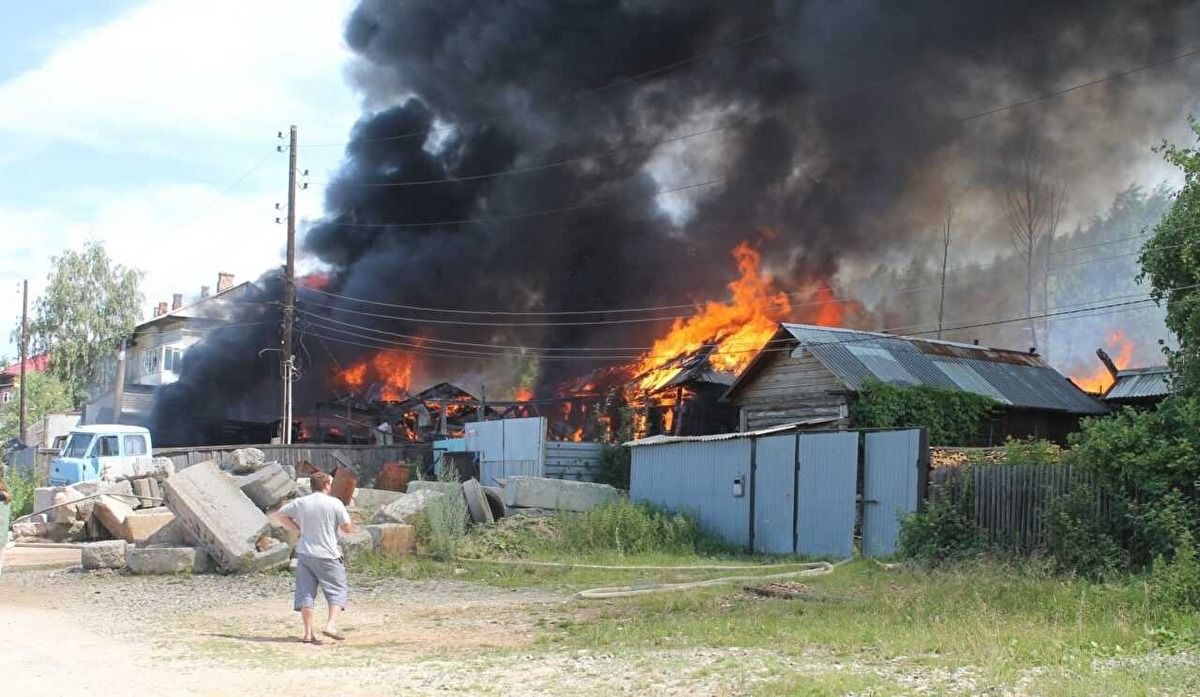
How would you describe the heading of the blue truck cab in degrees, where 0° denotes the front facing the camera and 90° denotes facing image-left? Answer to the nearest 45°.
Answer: approximately 45°

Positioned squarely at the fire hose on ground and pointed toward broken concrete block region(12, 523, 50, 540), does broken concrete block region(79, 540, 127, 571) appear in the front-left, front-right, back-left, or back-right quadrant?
front-left

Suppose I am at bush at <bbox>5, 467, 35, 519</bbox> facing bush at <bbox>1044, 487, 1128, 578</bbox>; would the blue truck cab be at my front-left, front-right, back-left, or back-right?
front-left

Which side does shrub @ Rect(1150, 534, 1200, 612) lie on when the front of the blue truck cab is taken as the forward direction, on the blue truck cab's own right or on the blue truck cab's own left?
on the blue truck cab's own left

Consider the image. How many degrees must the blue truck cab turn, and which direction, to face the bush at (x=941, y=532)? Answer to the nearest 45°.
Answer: approximately 90° to its left

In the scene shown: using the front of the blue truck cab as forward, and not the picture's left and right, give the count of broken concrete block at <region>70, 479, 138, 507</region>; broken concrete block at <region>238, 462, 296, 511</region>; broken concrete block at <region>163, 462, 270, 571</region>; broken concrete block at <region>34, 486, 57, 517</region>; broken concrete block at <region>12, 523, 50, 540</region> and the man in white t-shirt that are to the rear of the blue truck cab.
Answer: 0

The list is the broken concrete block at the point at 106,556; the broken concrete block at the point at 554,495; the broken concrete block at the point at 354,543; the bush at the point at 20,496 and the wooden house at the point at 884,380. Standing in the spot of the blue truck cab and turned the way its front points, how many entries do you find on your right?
1

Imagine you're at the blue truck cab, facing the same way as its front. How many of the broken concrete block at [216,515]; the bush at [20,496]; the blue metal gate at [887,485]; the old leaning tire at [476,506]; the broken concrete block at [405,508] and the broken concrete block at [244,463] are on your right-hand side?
1

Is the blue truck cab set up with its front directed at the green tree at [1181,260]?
no

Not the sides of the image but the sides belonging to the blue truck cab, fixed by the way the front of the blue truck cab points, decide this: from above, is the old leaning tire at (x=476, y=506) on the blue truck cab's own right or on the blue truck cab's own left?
on the blue truck cab's own left

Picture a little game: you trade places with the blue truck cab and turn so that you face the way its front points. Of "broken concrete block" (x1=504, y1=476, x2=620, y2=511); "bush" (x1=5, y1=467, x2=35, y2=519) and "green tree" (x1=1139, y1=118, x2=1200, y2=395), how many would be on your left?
2

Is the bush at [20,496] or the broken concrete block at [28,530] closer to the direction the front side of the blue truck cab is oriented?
the broken concrete block

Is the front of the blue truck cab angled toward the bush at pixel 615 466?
no

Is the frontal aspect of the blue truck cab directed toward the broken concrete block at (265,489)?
no

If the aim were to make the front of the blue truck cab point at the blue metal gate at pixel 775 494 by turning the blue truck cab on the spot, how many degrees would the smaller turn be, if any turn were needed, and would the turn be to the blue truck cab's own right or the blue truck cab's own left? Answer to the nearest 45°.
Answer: approximately 90° to the blue truck cab's own left

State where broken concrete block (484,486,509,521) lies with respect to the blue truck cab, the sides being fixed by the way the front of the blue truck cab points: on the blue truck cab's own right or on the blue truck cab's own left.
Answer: on the blue truck cab's own left
